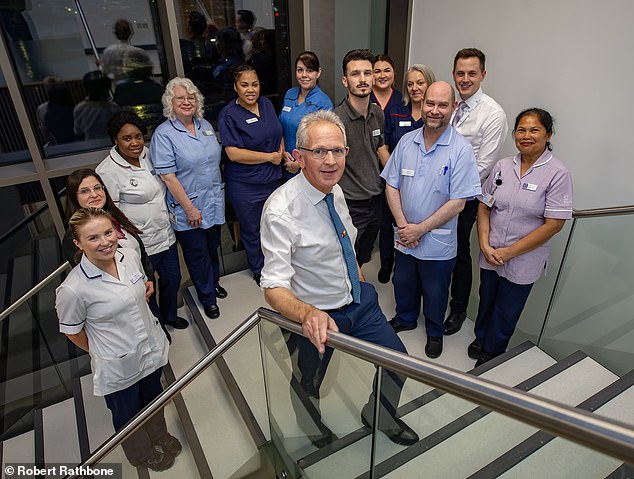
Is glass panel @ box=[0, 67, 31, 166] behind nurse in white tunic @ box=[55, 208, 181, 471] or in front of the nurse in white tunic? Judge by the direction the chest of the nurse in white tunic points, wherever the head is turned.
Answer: behind

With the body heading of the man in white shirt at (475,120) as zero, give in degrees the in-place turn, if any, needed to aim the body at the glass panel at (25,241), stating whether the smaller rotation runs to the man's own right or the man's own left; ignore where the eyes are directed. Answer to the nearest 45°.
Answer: approximately 45° to the man's own right

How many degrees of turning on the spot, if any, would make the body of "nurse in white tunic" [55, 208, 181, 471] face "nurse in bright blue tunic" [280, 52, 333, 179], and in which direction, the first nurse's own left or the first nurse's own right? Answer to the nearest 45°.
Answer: approximately 90° to the first nurse's own left

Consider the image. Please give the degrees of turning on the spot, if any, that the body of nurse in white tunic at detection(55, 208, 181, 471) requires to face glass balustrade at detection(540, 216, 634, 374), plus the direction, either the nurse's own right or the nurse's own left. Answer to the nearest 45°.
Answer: approximately 45° to the nurse's own left

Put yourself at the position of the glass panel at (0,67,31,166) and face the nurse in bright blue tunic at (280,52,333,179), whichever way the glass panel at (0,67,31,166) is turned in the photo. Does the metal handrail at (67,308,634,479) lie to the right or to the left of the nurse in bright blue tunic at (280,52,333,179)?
right

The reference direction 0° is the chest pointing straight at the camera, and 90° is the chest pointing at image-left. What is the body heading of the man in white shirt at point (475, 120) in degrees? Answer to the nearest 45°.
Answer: approximately 45°
